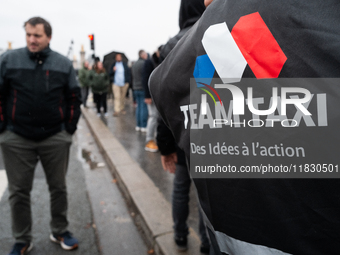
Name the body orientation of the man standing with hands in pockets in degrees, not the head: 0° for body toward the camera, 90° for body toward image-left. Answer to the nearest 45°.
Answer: approximately 0°

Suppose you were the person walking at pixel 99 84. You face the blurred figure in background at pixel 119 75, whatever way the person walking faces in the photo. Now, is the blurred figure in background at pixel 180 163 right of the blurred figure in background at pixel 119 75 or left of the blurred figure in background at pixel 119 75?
right

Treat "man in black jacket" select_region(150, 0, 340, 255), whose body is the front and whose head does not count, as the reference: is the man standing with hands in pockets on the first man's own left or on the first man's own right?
on the first man's own left

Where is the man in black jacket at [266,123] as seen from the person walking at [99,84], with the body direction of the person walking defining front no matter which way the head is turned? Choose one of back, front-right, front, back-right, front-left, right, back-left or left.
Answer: front

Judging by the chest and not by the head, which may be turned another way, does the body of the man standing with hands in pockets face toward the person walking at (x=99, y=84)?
no

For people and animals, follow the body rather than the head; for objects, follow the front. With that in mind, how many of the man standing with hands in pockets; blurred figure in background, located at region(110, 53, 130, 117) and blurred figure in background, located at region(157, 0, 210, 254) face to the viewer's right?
0

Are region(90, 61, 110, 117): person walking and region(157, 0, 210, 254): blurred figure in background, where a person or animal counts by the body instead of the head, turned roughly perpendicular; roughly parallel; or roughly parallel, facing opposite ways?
roughly parallel, facing opposite ways

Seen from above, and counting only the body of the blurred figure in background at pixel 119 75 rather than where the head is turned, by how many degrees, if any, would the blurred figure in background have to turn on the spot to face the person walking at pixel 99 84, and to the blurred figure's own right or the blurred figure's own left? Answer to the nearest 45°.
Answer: approximately 135° to the blurred figure's own right

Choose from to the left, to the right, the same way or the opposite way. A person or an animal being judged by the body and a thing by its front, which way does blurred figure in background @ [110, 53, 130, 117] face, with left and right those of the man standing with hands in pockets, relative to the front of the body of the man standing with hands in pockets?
the same way

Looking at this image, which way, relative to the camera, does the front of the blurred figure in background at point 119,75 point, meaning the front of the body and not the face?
toward the camera

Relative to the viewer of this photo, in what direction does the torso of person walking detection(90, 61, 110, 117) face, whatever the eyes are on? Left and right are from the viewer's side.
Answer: facing the viewer

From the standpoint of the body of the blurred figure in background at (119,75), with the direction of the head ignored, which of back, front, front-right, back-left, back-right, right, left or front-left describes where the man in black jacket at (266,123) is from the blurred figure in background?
front

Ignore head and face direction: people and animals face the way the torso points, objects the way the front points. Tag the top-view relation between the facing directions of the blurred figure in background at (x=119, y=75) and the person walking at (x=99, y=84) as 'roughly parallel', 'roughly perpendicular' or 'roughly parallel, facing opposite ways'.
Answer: roughly parallel

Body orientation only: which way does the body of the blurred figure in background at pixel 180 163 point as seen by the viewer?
away from the camera

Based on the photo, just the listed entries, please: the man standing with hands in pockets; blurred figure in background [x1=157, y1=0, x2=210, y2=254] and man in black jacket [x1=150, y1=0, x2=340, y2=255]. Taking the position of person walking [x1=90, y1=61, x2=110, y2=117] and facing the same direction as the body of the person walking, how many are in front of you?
3

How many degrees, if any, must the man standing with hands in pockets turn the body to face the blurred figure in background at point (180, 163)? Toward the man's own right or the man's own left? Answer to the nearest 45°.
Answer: approximately 45° to the man's own left
